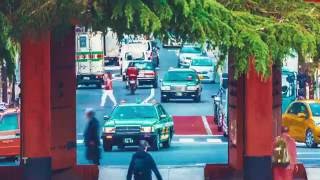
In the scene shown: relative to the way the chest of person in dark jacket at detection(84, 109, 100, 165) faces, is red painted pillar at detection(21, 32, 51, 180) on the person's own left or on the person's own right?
on the person's own left

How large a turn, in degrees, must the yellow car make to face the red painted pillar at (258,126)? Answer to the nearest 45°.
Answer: approximately 45° to its right

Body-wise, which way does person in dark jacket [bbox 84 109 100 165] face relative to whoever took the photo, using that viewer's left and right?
facing to the left of the viewer
